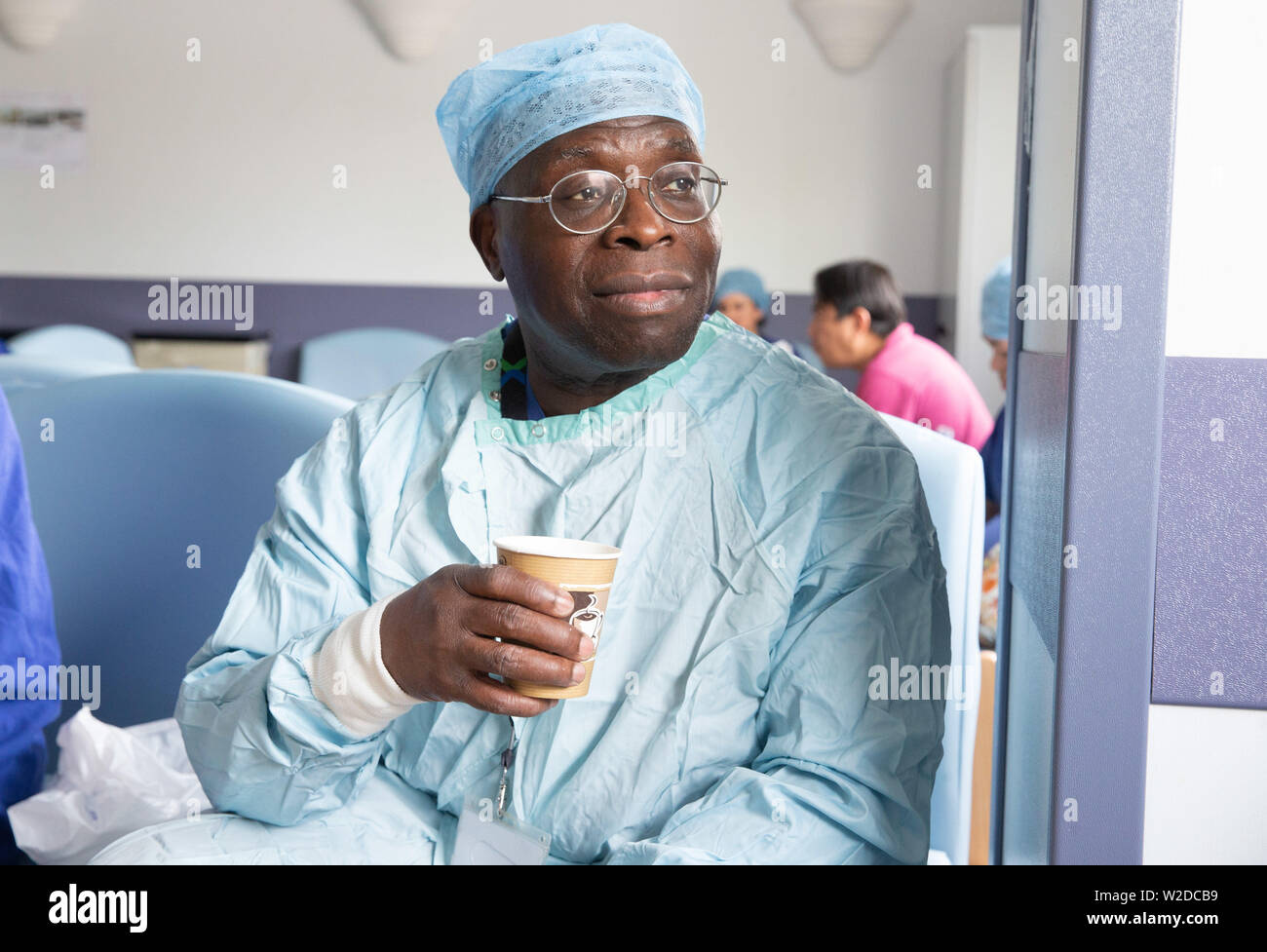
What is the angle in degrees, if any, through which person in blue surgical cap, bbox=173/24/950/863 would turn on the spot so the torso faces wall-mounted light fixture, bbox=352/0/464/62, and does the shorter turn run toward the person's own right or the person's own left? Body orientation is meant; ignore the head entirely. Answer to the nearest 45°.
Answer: approximately 180°

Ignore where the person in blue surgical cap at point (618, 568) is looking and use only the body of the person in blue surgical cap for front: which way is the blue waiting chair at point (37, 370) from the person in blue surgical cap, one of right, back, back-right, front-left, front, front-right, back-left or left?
back-right

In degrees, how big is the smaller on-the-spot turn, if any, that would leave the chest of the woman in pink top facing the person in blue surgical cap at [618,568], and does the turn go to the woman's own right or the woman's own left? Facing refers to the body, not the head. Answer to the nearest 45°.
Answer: approximately 90° to the woman's own left

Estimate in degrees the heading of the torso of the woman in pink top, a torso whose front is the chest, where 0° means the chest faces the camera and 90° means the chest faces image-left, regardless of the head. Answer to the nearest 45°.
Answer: approximately 90°

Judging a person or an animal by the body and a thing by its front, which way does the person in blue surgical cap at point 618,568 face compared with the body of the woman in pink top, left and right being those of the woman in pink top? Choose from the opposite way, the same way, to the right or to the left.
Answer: to the left
